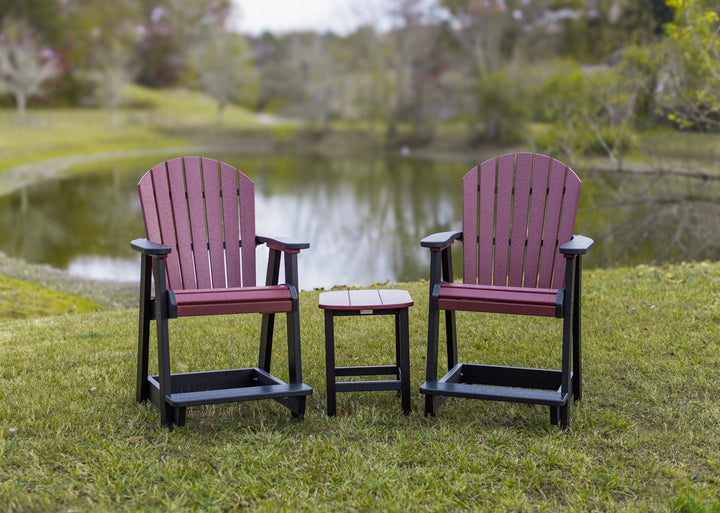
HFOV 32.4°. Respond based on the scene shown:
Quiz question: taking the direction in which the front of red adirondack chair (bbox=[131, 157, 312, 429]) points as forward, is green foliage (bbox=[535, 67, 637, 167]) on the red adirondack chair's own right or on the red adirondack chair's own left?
on the red adirondack chair's own left

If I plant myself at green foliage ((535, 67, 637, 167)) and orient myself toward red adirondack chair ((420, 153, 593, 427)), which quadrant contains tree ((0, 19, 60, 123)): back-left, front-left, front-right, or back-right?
back-right

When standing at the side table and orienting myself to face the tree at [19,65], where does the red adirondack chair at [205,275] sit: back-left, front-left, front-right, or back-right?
front-left

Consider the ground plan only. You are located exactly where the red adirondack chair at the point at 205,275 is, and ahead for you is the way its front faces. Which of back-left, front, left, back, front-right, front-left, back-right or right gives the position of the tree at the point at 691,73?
left

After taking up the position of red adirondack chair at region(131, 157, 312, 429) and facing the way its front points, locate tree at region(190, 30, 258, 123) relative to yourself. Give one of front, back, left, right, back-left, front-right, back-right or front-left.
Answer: back-left

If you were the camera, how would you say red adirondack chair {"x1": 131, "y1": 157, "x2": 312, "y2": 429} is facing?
facing the viewer and to the right of the viewer

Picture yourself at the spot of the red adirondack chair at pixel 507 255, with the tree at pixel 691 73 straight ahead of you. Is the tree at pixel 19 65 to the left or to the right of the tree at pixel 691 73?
left

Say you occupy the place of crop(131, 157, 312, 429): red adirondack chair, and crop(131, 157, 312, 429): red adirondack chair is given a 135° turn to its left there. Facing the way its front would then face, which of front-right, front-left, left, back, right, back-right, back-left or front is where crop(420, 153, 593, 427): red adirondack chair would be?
right
